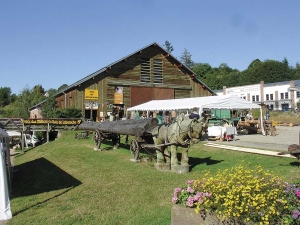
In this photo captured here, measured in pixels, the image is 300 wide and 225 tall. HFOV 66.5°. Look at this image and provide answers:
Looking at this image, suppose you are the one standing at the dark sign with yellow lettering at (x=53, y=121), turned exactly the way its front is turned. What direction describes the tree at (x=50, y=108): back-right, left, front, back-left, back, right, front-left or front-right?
back

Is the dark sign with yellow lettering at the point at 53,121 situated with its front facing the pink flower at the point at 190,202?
yes

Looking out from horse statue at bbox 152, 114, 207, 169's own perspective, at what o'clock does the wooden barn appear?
The wooden barn is roughly at 7 o'clock from the horse statue.

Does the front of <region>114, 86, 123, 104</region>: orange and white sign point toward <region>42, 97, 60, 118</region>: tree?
no

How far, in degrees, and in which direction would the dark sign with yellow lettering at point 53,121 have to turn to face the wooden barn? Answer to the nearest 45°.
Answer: approximately 135° to its left

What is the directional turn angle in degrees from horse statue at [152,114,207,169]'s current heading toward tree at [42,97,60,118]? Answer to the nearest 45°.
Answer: approximately 180°

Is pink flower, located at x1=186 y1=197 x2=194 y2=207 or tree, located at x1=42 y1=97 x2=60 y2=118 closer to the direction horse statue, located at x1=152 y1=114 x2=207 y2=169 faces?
the pink flower

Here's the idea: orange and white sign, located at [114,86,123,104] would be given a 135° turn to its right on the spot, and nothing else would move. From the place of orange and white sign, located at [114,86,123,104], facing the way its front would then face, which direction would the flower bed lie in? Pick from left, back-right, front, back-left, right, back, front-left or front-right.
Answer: back-left

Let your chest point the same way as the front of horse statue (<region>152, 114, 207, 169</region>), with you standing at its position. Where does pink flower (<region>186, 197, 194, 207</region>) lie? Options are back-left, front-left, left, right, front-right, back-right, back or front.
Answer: front-right

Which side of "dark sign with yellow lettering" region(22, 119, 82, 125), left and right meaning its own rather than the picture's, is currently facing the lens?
front

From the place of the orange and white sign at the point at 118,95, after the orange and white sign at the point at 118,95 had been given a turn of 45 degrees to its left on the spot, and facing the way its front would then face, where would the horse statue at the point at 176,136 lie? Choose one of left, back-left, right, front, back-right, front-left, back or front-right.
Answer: front-right

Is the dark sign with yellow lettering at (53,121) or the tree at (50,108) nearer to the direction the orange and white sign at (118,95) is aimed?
the dark sign with yellow lettering

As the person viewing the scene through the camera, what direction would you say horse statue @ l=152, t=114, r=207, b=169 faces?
facing the viewer and to the right of the viewer

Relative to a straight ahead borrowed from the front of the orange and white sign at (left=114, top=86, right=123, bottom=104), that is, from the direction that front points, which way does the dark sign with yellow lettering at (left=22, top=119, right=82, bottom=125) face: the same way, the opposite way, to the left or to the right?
the same way
